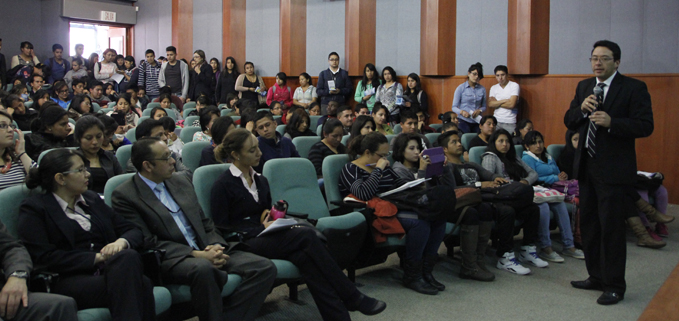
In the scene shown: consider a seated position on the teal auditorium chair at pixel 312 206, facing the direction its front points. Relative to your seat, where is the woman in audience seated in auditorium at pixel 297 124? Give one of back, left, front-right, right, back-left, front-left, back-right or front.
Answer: back-left

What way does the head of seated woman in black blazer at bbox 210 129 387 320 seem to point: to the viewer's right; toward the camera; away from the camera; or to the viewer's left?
to the viewer's right

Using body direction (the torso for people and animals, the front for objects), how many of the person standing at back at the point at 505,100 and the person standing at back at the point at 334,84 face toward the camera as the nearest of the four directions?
2

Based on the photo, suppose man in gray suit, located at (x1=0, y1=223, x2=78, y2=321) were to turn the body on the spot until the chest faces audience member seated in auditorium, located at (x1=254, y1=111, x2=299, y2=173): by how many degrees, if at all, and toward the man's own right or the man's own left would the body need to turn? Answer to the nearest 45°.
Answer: approximately 90° to the man's own left

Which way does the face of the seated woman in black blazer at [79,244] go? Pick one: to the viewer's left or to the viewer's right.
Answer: to the viewer's right

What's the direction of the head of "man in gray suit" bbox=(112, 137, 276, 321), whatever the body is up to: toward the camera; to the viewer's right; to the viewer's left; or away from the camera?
to the viewer's right

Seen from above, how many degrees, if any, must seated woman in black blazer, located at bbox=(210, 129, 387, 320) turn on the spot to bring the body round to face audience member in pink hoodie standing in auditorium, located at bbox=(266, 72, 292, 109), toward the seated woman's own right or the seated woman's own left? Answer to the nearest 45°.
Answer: approximately 135° to the seated woman's own left

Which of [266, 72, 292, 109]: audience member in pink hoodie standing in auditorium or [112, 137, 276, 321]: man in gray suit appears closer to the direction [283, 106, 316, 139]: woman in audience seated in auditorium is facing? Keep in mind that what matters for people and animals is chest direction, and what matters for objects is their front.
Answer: the man in gray suit

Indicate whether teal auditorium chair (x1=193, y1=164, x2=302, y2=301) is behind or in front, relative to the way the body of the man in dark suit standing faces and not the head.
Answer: in front

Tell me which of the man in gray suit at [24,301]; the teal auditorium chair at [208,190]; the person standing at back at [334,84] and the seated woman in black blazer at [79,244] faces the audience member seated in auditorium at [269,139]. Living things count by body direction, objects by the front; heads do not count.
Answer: the person standing at back
